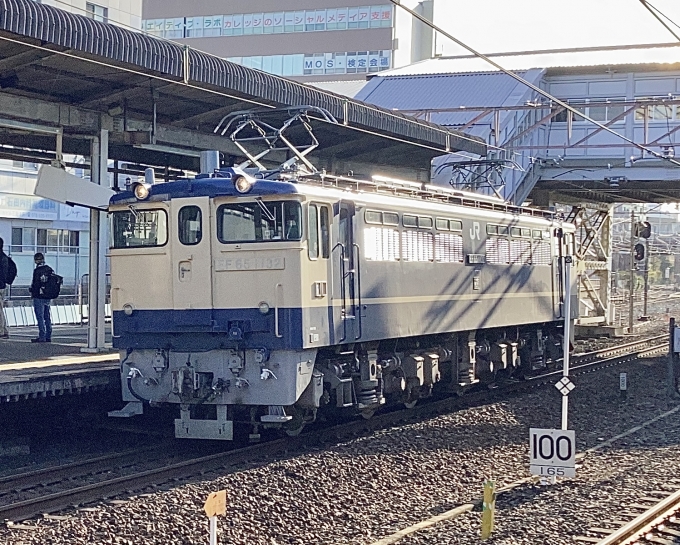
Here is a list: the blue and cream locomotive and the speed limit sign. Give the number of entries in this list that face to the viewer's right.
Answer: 0

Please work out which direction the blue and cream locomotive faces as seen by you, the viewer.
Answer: facing the viewer and to the left of the viewer

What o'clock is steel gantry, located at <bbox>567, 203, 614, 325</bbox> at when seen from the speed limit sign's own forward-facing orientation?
The steel gantry is roughly at 6 o'clock from the speed limit sign.

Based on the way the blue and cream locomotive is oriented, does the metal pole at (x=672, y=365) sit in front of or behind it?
behind

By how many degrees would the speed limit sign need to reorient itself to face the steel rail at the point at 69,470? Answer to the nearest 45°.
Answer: approximately 90° to its right

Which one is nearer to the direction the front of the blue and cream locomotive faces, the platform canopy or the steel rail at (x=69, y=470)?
the steel rail

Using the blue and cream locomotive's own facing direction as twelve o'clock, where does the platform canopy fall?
The platform canopy is roughly at 3 o'clock from the blue and cream locomotive.

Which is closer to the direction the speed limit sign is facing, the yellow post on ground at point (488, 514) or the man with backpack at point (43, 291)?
the yellow post on ground

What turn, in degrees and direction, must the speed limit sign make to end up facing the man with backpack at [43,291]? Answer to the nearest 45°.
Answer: approximately 135° to its right

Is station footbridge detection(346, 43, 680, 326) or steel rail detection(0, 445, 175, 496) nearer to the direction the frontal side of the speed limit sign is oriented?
the steel rail

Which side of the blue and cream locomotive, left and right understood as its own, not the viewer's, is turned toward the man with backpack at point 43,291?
right

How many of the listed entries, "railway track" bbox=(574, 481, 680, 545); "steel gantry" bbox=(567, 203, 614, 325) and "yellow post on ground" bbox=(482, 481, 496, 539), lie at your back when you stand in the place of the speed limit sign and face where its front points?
1

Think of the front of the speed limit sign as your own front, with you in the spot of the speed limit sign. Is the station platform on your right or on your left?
on your right

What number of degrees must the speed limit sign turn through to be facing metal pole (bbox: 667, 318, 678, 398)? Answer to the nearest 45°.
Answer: approximately 180°
